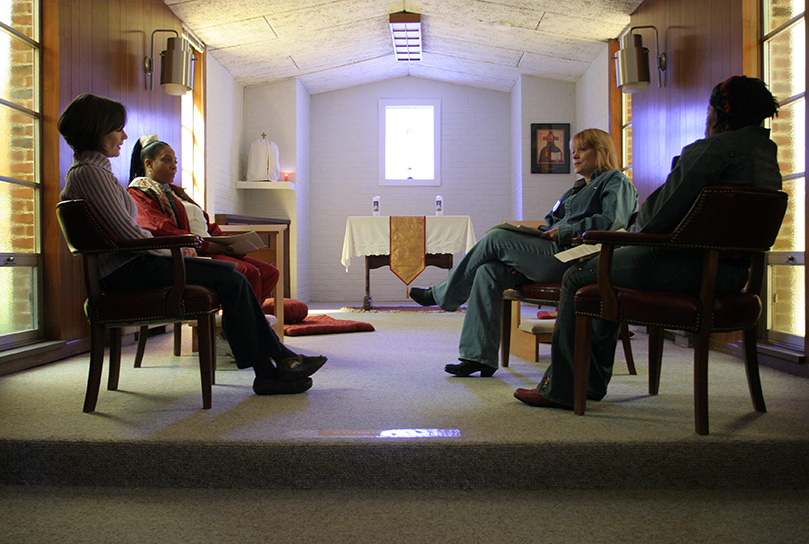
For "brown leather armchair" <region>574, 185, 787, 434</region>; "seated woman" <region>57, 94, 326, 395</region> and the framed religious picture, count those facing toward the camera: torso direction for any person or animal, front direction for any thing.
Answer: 1

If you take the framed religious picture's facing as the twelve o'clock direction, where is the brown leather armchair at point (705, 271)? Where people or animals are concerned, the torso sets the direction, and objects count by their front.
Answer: The brown leather armchair is roughly at 12 o'clock from the framed religious picture.

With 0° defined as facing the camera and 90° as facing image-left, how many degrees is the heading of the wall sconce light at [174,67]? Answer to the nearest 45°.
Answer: approximately 270°

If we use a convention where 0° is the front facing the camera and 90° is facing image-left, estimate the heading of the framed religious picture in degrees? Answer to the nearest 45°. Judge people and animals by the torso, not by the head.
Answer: approximately 0°

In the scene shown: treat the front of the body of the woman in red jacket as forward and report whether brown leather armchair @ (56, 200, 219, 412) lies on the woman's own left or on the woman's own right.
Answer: on the woman's own right

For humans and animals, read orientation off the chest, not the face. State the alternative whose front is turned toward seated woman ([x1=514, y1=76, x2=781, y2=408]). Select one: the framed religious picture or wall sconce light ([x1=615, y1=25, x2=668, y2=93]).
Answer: the framed religious picture

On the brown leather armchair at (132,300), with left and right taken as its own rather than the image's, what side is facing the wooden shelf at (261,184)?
left

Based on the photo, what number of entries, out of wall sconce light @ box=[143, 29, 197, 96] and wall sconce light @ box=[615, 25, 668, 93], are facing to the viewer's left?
1

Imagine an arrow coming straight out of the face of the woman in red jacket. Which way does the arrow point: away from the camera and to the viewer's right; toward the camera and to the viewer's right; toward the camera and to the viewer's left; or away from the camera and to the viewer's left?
toward the camera and to the viewer's right

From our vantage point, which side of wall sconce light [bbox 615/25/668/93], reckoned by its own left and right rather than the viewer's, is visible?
left

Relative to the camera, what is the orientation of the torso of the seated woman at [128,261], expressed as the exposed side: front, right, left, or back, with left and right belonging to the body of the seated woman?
right

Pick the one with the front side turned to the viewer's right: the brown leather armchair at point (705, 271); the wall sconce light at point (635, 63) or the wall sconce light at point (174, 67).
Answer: the wall sconce light at point (174, 67)
